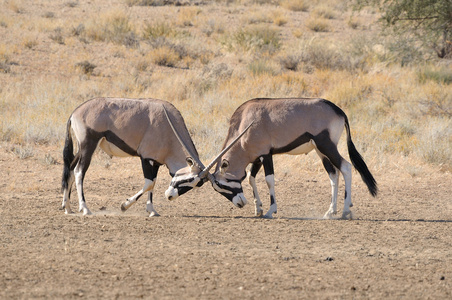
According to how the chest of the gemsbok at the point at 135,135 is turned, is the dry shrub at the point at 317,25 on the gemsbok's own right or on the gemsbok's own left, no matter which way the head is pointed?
on the gemsbok's own left

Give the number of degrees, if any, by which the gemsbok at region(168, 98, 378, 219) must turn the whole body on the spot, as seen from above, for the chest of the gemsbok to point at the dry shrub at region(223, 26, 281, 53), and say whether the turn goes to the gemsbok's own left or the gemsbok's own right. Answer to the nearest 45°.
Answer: approximately 90° to the gemsbok's own right

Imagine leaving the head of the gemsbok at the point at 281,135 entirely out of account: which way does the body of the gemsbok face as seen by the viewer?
to the viewer's left

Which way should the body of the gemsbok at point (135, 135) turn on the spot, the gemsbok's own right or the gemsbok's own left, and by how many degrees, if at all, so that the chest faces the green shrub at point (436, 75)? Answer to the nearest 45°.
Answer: approximately 45° to the gemsbok's own left

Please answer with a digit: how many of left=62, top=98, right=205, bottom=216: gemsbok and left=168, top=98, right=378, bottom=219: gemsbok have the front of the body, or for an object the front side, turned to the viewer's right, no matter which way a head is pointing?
1

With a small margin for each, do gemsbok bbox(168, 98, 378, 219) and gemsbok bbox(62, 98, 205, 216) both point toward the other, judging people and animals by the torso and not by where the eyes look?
yes

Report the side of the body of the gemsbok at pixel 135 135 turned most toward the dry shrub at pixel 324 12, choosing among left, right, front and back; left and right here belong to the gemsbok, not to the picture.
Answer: left

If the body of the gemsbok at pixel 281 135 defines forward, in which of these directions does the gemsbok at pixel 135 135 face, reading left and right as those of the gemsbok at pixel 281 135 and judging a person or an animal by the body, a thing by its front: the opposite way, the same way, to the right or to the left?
the opposite way

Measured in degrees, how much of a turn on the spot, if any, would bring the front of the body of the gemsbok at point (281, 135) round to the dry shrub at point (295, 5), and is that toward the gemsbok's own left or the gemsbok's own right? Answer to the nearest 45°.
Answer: approximately 90° to the gemsbok's own right

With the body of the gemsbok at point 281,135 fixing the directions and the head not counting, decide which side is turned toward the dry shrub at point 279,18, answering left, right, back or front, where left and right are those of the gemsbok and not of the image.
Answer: right

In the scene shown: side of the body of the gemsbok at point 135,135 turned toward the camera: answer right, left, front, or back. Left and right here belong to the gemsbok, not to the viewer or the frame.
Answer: right
